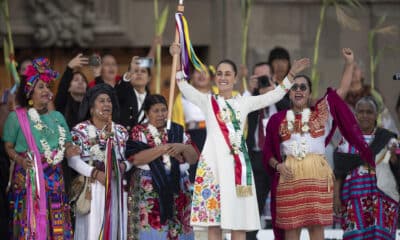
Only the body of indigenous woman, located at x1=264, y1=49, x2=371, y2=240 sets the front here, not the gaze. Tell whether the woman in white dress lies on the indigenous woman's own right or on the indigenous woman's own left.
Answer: on the indigenous woman's own right

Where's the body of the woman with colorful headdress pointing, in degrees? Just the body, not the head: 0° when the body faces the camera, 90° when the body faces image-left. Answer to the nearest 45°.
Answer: approximately 315°

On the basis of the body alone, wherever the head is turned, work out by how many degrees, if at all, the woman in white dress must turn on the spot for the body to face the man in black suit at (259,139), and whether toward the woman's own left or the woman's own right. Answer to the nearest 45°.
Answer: approximately 180°

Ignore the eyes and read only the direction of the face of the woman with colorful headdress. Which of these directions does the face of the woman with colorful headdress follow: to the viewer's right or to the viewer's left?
to the viewer's right

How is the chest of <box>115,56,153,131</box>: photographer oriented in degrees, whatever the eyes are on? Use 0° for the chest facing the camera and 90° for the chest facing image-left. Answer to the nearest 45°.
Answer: approximately 0°
